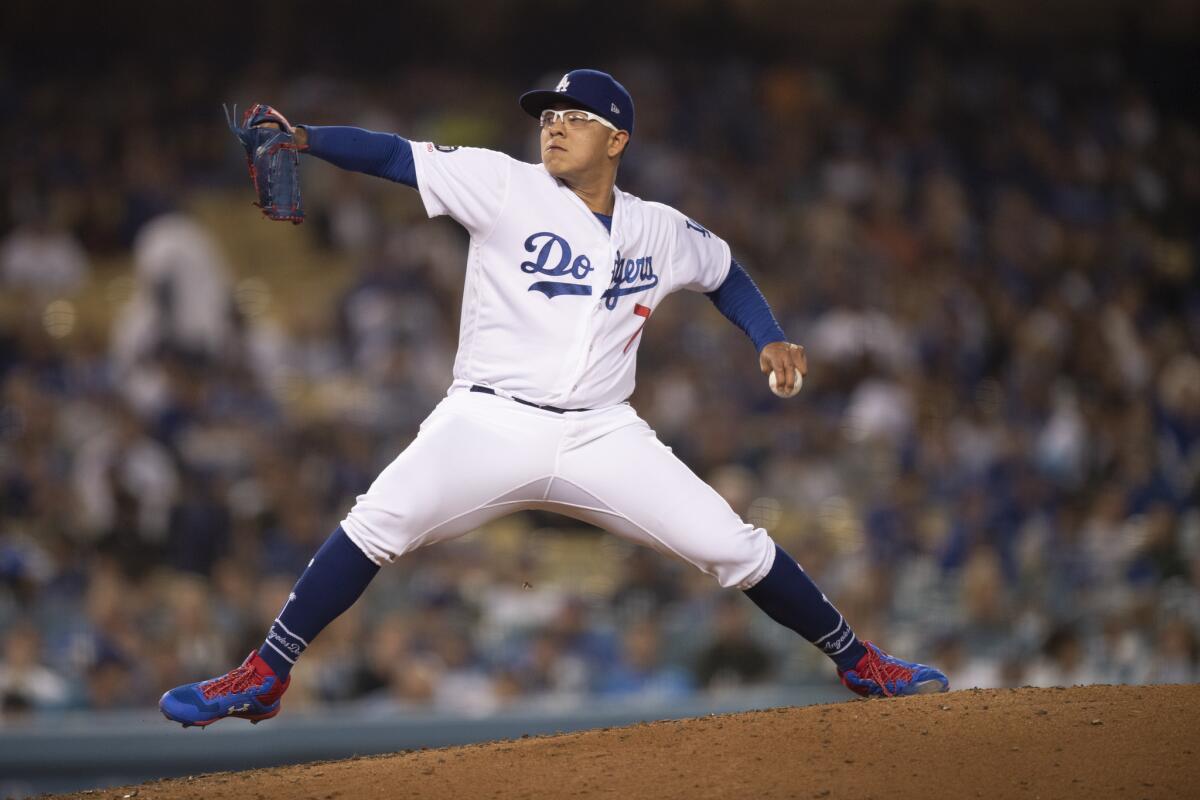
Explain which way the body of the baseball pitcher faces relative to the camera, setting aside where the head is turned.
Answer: toward the camera
